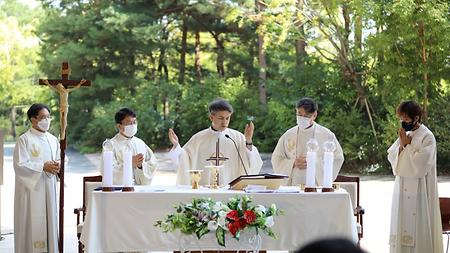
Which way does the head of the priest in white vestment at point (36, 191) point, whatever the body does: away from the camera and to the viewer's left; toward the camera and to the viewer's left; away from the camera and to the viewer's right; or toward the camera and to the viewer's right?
toward the camera and to the viewer's right

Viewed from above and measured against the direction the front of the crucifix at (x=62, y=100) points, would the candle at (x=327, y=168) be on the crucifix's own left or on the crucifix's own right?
on the crucifix's own left

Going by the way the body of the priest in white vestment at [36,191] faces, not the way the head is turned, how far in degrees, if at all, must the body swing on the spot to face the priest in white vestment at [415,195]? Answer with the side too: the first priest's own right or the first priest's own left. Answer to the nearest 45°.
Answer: approximately 45° to the first priest's own left

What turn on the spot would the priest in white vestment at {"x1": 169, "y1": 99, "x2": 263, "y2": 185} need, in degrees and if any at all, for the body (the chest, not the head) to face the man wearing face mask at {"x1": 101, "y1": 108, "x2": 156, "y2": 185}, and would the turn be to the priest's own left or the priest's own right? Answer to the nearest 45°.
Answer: approximately 90° to the priest's own right

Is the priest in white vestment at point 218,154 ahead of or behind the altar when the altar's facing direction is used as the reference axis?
behind
